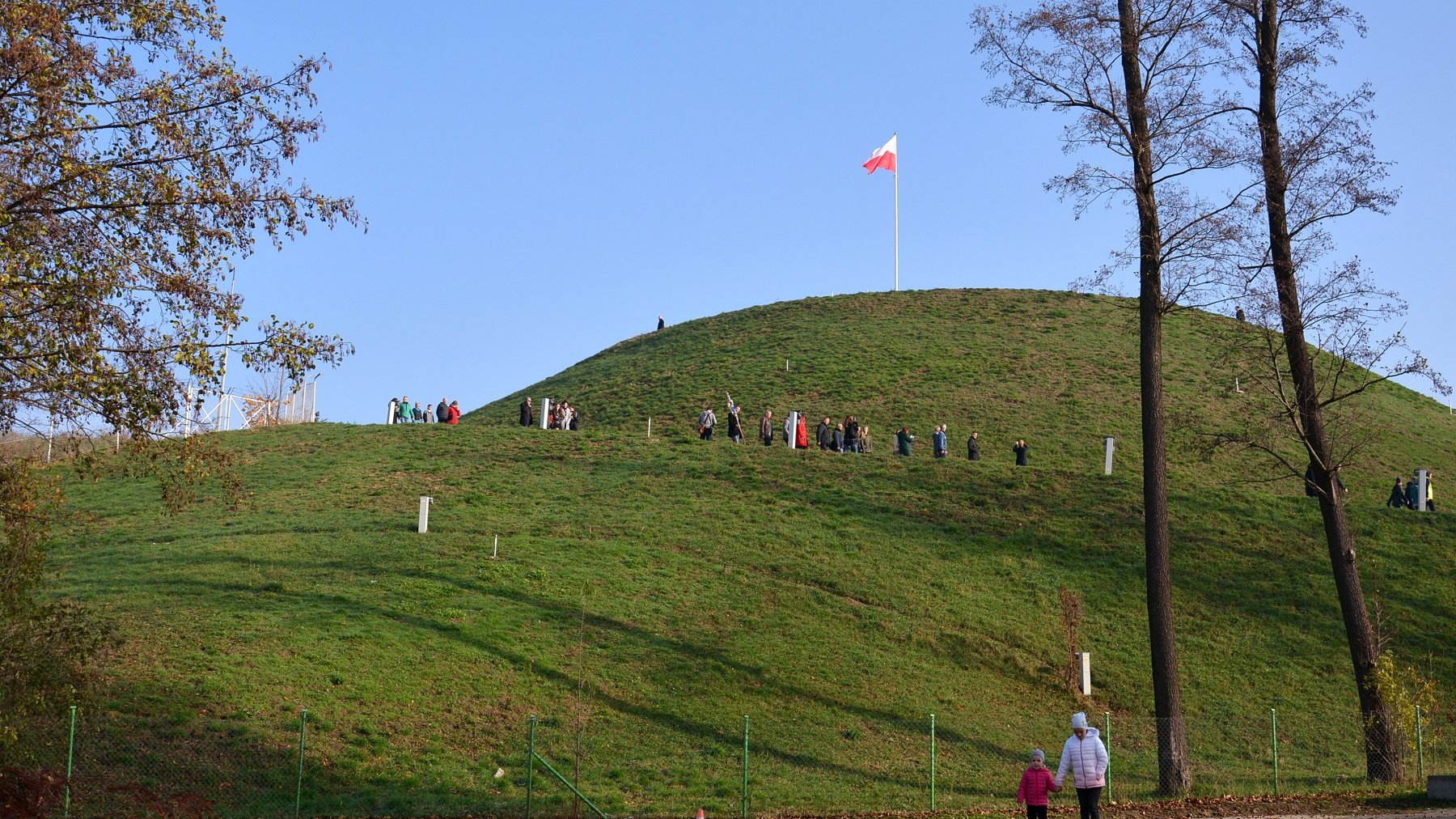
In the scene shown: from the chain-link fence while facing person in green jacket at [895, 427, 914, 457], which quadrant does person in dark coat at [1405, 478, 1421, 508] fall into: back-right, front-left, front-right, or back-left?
front-right

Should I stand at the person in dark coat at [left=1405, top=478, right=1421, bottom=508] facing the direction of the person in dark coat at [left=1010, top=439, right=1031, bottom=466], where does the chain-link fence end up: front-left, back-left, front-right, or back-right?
front-left

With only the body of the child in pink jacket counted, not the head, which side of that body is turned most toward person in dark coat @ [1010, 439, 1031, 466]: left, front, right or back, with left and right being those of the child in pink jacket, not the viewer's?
back

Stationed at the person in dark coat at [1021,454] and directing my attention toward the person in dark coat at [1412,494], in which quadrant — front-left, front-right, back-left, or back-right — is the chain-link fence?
back-right

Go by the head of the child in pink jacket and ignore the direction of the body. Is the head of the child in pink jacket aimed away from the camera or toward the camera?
toward the camera

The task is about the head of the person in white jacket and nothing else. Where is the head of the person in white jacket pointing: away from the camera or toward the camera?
toward the camera

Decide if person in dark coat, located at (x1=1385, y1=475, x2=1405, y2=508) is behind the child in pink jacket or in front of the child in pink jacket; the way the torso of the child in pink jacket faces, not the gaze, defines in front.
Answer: behind

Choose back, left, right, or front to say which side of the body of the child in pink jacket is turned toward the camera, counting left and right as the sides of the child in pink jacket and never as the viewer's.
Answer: front

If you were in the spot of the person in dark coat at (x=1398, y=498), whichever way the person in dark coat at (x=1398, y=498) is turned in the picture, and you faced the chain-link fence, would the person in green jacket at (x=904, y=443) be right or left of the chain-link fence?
right

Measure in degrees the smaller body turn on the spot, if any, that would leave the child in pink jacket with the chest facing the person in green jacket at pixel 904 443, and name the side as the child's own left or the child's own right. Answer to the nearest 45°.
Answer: approximately 180°

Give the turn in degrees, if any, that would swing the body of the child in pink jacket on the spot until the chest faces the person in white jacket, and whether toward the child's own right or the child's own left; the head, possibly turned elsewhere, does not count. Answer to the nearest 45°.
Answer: approximately 90° to the child's own left
